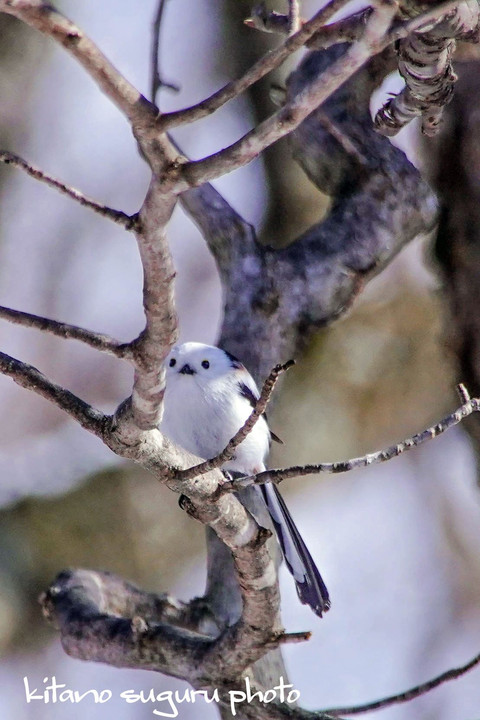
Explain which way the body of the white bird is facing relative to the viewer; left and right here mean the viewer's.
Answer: facing the viewer and to the left of the viewer
